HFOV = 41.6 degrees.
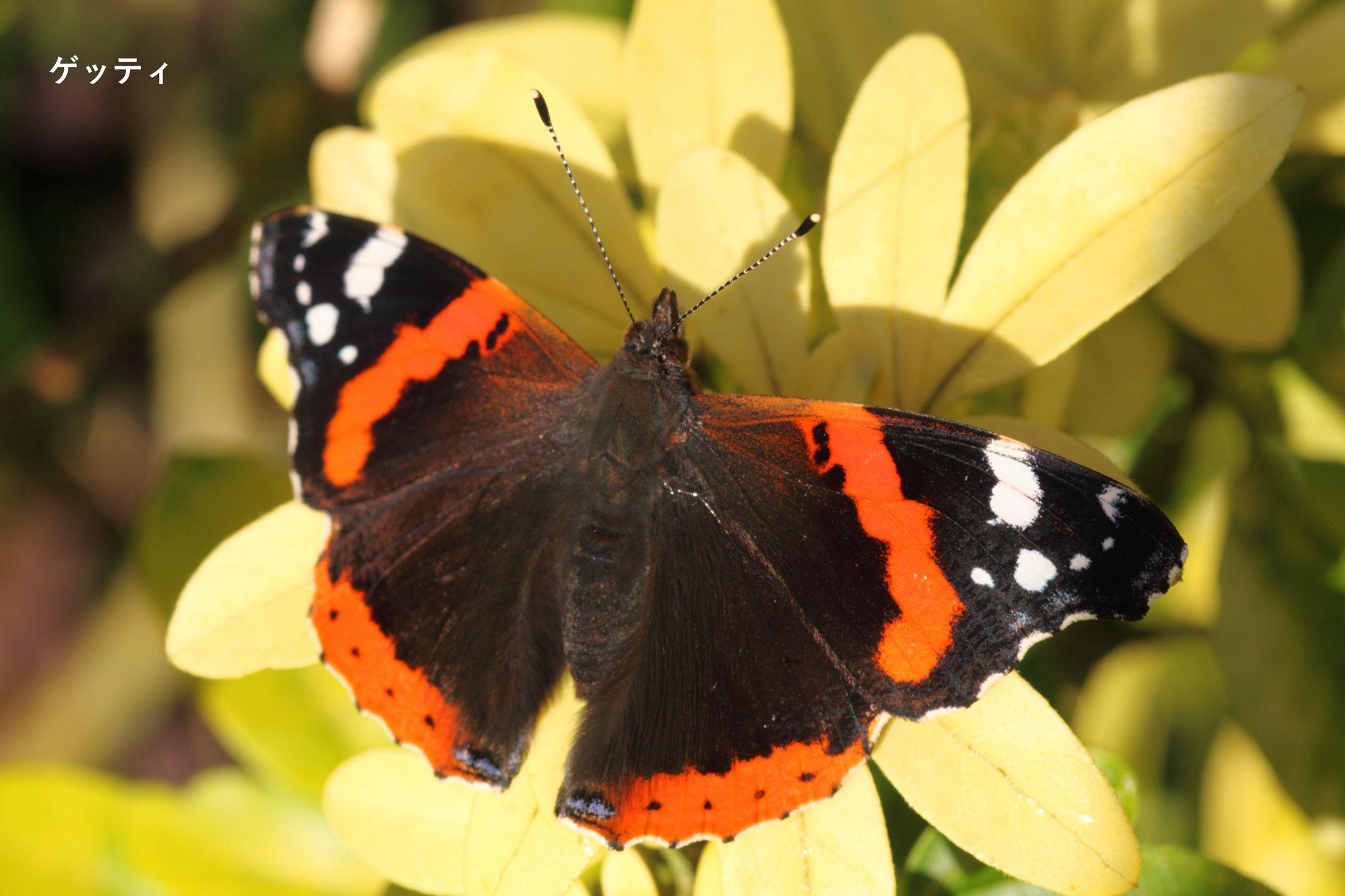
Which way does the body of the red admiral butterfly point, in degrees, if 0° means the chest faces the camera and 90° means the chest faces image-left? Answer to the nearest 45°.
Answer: approximately 180°
